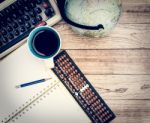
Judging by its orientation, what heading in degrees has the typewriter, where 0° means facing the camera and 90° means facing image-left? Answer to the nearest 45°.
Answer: approximately 315°
